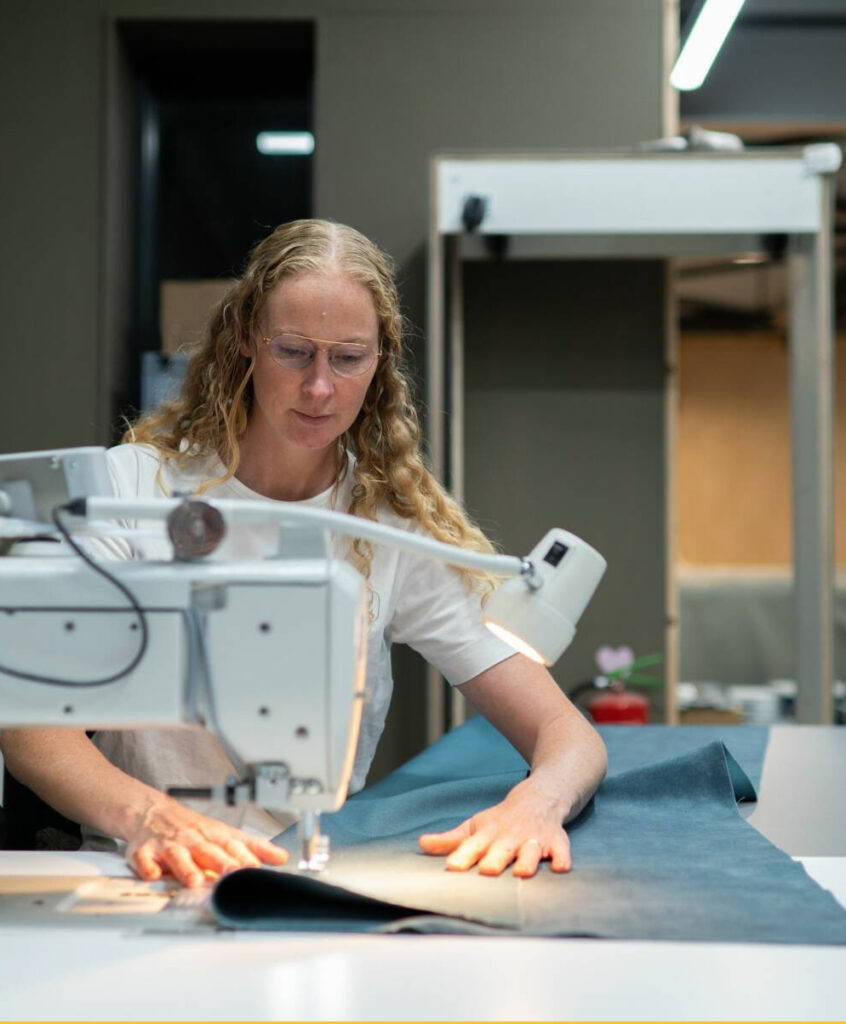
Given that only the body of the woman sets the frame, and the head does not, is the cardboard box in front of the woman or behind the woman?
behind

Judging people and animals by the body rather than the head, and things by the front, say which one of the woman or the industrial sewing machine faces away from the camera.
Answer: the industrial sewing machine

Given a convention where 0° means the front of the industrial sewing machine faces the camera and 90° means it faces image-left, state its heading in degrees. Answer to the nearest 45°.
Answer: approximately 180°

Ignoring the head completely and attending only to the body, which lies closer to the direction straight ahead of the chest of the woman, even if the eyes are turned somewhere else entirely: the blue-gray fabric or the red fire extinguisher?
the blue-gray fabric

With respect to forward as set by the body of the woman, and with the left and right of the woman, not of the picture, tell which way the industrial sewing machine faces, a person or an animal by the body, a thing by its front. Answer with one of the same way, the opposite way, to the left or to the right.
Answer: the opposite way

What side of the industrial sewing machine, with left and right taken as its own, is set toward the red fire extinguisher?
front

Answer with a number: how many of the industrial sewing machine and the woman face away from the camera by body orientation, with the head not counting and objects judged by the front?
1

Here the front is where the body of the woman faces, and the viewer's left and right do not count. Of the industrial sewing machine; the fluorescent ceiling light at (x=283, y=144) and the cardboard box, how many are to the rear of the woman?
2

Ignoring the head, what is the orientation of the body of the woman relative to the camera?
toward the camera

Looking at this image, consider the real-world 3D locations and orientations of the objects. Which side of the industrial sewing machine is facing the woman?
front

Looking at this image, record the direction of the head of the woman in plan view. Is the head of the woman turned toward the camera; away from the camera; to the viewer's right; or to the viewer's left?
toward the camera

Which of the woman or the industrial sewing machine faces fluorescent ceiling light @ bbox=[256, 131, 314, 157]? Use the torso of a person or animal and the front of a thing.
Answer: the industrial sewing machine

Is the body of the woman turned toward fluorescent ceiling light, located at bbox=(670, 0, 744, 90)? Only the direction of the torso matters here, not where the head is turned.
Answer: no

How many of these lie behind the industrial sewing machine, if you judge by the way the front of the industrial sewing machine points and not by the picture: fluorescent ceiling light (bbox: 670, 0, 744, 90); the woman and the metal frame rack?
0

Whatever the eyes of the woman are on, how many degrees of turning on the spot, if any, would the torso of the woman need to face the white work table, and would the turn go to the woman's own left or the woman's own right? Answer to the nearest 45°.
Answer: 0° — they already face it

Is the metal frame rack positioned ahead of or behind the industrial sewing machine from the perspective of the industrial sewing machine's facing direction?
ahead

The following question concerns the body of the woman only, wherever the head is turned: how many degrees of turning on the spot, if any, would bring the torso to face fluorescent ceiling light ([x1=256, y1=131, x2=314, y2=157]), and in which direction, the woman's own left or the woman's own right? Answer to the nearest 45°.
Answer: approximately 180°
